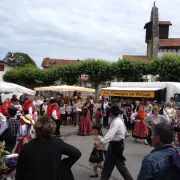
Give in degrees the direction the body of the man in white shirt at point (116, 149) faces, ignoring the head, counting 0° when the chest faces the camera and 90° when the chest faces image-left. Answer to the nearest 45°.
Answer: approximately 90°

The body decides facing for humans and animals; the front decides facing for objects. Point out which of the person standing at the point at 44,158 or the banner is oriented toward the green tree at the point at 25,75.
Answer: the person standing

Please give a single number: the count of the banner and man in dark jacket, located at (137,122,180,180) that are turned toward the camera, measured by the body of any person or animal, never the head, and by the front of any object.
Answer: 1

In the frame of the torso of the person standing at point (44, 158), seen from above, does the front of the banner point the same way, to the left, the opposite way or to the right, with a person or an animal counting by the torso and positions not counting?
the opposite way

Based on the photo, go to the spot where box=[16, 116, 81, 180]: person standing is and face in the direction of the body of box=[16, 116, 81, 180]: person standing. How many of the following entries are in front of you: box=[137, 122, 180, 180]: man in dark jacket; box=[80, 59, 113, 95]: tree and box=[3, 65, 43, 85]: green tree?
2

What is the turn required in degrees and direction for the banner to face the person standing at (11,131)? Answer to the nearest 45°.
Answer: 0° — it already faces them

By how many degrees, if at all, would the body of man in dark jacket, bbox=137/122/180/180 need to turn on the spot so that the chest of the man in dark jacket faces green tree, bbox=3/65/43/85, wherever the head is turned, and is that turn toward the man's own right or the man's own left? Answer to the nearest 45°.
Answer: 0° — they already face it

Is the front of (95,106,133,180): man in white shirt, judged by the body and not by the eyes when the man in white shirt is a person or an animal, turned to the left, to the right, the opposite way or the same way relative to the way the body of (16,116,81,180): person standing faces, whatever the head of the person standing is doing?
to the left

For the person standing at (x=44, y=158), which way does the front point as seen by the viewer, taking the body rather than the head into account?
away from the camera

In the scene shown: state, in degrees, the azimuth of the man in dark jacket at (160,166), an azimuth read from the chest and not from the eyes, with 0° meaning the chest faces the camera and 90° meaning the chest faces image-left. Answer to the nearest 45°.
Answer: approximately 135°

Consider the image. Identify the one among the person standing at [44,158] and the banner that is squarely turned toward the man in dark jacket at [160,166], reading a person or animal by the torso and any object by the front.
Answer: the banner

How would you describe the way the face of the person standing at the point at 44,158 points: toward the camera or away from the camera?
away from the camera
